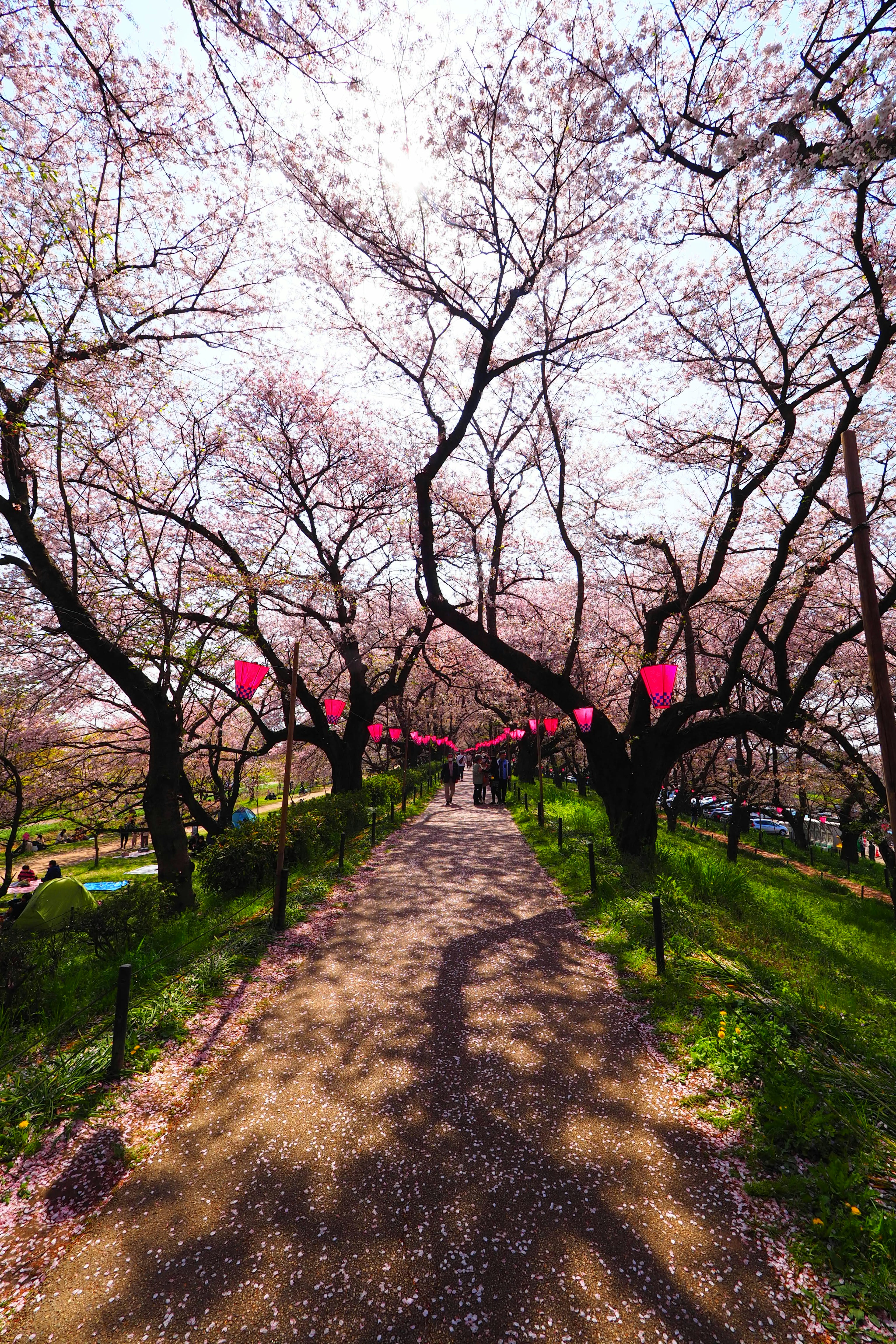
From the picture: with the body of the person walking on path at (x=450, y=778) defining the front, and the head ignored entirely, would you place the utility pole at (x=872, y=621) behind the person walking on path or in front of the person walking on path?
in front

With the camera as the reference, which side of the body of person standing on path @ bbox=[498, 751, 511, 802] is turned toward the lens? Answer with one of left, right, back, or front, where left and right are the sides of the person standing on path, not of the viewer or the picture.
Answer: front

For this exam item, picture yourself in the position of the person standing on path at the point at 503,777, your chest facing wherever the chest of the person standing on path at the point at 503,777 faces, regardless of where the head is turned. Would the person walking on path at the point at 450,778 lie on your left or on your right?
on your right

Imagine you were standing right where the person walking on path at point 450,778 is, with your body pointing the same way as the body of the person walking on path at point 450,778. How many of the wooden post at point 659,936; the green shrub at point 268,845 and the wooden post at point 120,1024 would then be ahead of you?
3

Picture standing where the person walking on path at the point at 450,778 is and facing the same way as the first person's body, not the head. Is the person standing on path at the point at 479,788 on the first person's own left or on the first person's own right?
on the first person's own left

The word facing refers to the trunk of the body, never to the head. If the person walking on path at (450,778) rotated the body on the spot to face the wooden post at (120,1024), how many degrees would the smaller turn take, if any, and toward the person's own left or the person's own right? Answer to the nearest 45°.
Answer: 0° — they already face it

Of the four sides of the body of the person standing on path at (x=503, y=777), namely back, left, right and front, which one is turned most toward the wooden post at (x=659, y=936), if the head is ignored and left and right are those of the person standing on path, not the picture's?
front

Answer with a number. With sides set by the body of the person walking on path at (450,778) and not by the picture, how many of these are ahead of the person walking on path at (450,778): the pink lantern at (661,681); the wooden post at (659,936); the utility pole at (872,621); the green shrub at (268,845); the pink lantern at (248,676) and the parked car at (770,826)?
5

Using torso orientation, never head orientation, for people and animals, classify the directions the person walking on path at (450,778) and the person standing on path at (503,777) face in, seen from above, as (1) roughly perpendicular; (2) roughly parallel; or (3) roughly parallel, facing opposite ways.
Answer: roughly parallel

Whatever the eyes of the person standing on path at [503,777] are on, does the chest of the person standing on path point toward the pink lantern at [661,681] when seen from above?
yes

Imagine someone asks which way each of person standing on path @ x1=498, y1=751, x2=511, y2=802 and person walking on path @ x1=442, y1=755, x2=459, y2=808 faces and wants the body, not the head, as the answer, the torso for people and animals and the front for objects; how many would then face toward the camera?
2

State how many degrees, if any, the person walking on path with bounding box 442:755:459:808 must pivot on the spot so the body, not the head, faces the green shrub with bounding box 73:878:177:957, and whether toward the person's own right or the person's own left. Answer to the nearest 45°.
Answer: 0° — they already face it

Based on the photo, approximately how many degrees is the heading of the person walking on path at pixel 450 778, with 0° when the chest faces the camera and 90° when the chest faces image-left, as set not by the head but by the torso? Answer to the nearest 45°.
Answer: approximately 0°

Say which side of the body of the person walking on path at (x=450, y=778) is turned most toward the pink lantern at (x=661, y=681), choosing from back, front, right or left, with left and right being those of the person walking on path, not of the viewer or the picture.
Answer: front
